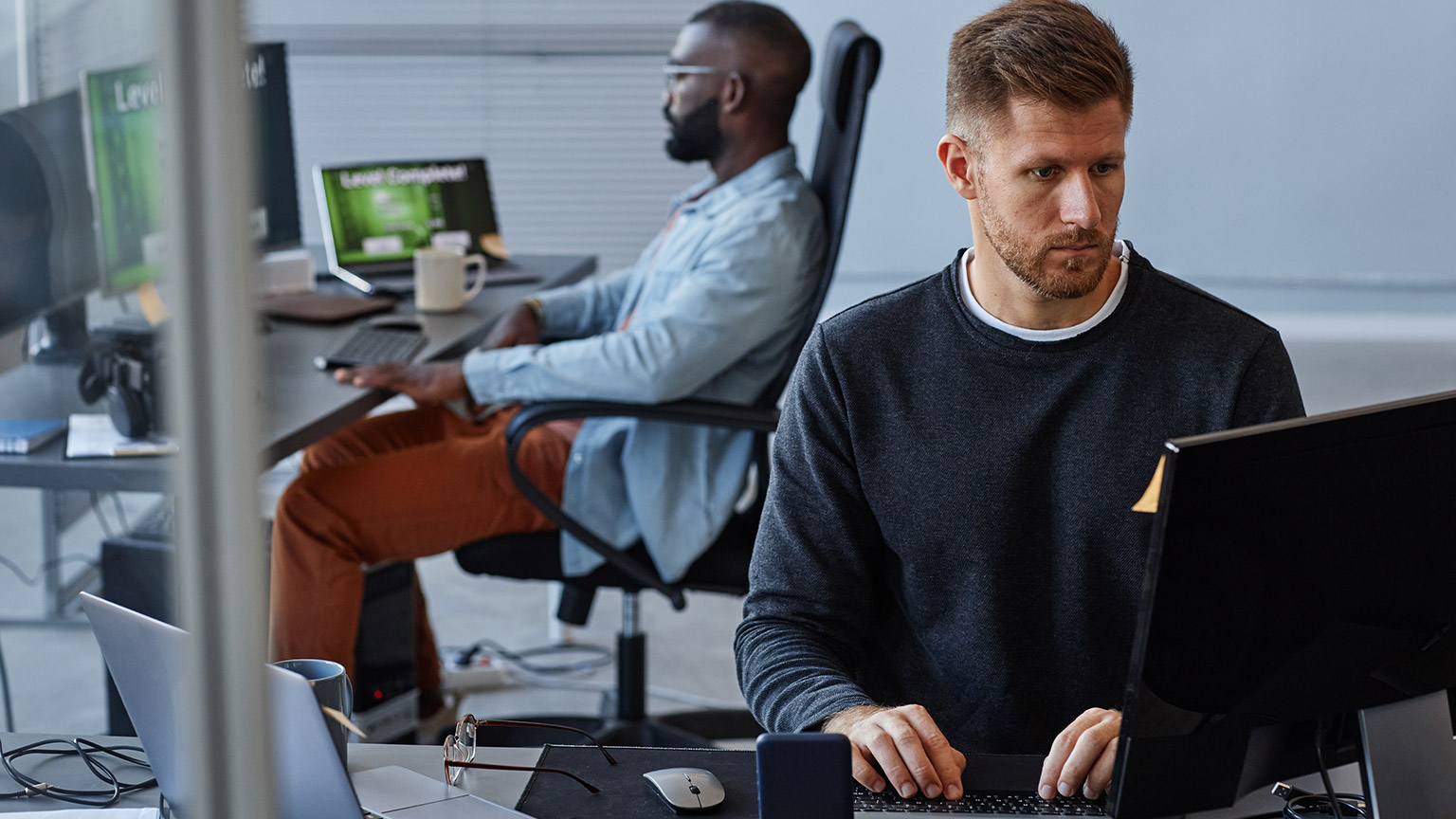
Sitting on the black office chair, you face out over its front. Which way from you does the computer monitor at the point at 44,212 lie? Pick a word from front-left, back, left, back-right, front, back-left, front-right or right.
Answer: front

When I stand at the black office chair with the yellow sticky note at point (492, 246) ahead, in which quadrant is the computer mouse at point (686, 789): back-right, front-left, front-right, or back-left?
back-left

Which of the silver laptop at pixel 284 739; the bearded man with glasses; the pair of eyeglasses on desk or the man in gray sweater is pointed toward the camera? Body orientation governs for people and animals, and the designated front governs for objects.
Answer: the man in gray sweater

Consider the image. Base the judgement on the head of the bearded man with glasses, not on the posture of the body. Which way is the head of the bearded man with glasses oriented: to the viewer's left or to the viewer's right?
to the viewer's left

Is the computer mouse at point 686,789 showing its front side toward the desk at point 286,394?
no

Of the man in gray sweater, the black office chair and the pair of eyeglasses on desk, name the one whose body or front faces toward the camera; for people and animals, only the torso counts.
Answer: the man in gray sweater

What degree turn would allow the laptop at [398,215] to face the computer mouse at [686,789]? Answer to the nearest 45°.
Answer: approximately 45° to its right

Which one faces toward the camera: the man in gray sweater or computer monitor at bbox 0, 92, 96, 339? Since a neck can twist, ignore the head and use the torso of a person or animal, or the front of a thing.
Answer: the man in gray sweater

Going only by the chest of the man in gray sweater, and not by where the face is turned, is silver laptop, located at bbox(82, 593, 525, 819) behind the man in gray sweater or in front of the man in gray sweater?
in front

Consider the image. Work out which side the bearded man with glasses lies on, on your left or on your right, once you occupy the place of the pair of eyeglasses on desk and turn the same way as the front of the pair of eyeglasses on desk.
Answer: on your right

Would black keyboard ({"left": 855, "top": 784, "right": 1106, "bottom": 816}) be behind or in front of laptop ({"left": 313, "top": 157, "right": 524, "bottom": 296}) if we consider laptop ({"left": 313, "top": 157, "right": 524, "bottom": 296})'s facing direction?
in front

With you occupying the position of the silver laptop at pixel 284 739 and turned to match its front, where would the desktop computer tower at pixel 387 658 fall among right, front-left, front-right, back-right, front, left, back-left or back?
front-left

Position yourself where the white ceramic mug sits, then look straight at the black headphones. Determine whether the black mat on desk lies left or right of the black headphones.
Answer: left

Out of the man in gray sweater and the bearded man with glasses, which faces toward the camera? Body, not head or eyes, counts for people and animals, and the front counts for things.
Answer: the man in gray sweater

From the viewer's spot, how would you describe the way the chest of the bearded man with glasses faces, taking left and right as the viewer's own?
facing to the left of the viewer

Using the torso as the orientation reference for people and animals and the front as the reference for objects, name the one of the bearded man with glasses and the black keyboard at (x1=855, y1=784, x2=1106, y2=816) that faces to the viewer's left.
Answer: the bearded man with glasses

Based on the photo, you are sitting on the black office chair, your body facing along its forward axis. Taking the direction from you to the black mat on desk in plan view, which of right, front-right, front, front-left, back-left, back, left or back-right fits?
left

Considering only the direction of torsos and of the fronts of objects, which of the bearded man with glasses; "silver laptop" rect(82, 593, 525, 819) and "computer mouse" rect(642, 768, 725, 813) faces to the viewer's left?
the bearded man with glasses

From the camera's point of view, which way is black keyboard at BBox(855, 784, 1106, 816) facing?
away from the camera

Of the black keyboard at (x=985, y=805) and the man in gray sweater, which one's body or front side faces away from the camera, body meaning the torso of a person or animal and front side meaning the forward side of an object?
the black keyboard
